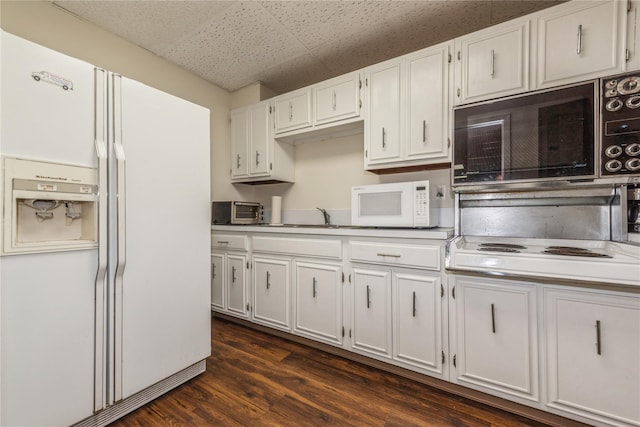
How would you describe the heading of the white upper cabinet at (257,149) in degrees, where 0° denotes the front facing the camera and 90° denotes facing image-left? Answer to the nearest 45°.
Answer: approximately 45°

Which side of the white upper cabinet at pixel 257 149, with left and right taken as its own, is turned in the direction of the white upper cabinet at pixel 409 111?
left

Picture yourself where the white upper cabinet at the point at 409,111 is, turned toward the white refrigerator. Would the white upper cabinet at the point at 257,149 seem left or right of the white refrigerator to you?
right

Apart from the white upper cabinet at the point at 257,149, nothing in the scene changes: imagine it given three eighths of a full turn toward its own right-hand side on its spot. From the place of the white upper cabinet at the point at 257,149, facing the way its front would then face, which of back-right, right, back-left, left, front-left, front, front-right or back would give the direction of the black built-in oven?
back-right

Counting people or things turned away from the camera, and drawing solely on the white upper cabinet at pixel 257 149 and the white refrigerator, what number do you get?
0

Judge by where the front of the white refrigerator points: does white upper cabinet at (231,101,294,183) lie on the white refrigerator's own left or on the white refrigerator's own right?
on the white refrigerator's own left

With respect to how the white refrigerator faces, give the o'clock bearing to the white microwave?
The white microwave is roughly at 11 o'clock from the white refrigerator.

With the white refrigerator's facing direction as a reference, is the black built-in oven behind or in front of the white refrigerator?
in front

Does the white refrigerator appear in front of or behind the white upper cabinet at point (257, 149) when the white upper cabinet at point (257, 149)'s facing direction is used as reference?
in front

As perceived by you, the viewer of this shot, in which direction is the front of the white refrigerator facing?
facing the viewer and to the right of the viewer

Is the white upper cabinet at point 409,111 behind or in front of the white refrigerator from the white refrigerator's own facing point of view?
in front
